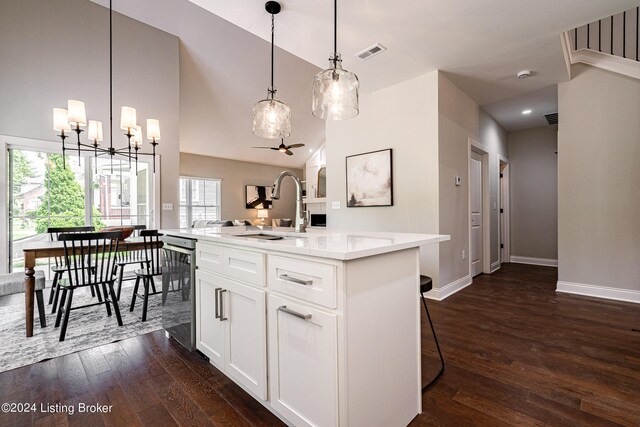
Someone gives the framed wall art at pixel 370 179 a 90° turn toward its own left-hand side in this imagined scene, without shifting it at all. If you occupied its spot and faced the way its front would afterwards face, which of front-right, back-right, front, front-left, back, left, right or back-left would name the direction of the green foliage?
back-right

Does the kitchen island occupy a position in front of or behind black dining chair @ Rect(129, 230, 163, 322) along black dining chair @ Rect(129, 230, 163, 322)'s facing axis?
behind

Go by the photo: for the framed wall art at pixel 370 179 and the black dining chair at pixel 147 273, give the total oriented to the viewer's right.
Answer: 0

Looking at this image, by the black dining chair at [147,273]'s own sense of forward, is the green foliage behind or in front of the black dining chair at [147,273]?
in front

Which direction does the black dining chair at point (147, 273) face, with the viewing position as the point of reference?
facing away from the viewer and to the left of the viewer

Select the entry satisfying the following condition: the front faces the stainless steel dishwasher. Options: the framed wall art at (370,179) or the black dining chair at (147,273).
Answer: the framed wall art

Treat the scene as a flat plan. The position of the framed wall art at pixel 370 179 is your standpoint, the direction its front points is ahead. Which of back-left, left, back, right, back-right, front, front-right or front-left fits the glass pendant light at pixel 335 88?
front-left

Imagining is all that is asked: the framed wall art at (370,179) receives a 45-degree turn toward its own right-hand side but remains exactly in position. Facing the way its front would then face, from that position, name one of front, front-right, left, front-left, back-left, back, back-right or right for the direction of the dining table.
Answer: front-left

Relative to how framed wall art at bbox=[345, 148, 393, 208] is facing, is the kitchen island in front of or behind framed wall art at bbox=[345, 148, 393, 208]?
in front

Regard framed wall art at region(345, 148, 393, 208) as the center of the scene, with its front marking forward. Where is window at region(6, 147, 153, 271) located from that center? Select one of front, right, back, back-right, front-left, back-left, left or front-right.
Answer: front-right

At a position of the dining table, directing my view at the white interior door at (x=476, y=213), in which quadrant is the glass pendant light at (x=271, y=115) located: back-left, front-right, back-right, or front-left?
front-right

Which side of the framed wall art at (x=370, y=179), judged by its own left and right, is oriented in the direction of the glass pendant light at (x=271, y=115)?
front
